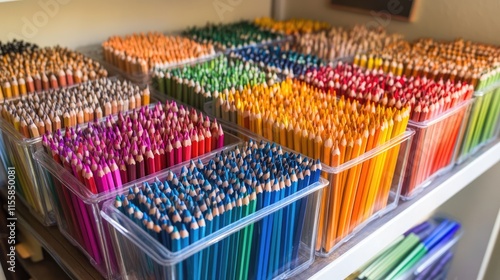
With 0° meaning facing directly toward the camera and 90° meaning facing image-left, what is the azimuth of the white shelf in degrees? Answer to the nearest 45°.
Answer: approximately 315°

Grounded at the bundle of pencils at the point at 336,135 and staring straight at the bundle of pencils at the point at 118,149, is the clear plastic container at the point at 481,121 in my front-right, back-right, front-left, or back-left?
back-right
